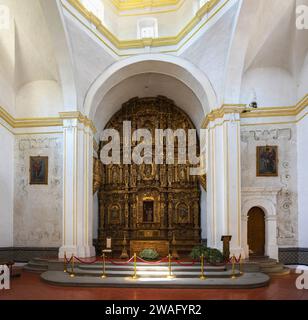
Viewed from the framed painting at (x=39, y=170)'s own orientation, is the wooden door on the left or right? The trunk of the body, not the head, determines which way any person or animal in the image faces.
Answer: on its left
